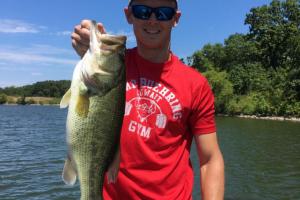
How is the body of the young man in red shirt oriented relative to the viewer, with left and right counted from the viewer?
facing the viewer

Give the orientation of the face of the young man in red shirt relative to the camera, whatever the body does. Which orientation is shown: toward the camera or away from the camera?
toward the camera
